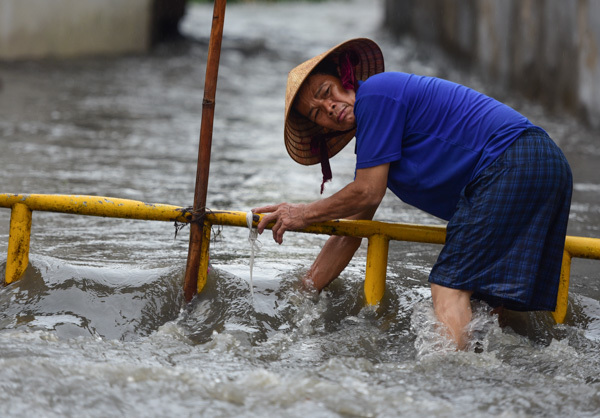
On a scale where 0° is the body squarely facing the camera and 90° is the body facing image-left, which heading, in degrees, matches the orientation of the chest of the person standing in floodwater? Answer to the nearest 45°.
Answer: approximately 90°

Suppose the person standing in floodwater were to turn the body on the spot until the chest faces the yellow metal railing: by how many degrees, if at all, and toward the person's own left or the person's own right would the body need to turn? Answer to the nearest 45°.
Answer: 0° — they already face it

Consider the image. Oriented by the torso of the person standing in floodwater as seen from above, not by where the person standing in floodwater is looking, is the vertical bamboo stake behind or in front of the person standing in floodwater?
in front
